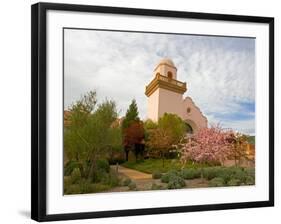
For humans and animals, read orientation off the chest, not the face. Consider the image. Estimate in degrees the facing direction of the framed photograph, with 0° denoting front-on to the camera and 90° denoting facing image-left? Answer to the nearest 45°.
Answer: approximately 315°
